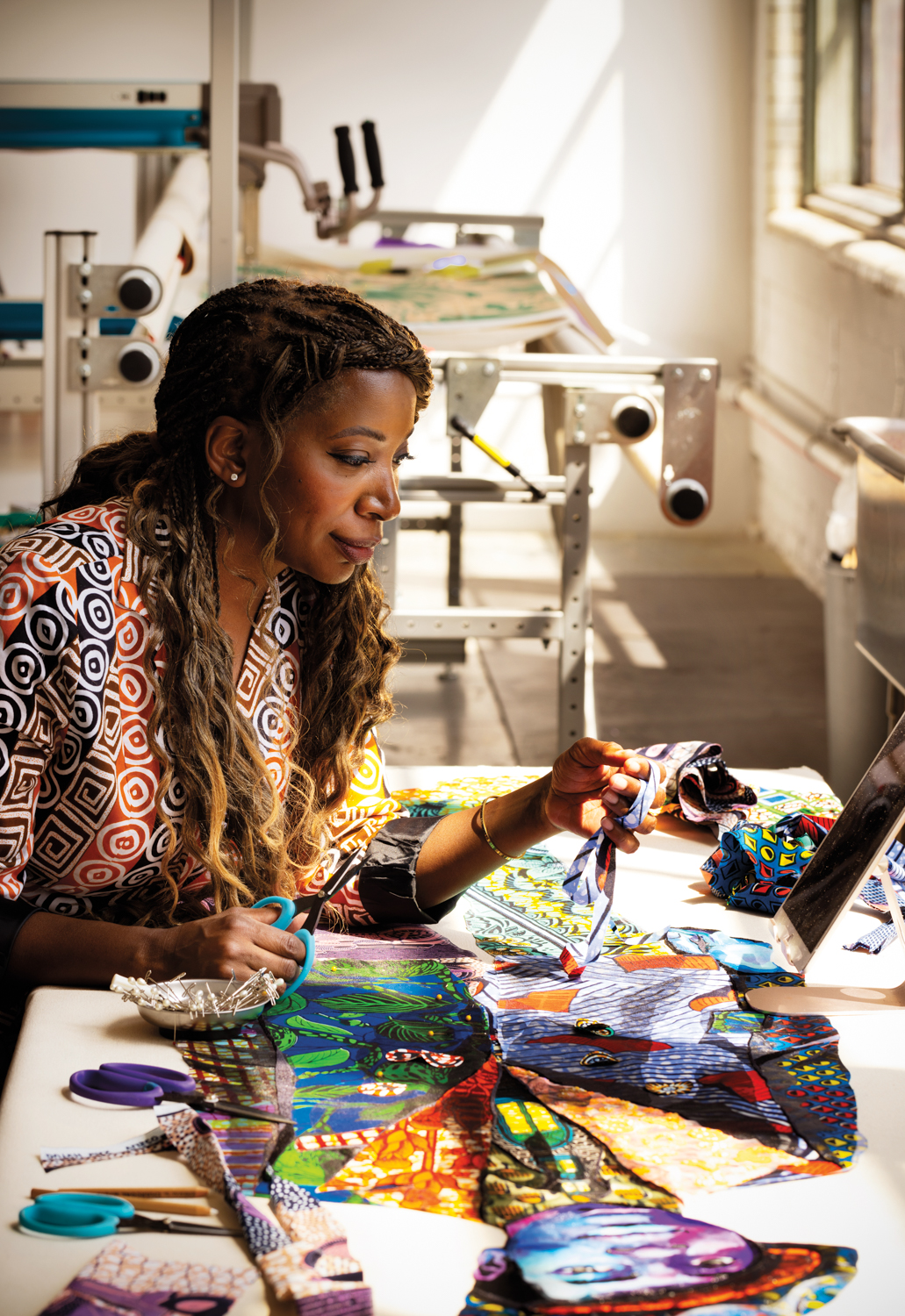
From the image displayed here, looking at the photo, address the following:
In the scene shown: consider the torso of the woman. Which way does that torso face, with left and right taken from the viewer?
facing the viewer and to the right of the viewer

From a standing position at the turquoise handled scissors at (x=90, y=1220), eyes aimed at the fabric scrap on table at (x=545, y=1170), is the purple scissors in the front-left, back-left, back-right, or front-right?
front-left

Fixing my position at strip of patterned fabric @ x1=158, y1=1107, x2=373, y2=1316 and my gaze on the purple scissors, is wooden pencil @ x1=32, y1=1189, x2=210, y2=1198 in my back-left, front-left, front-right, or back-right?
front-left
